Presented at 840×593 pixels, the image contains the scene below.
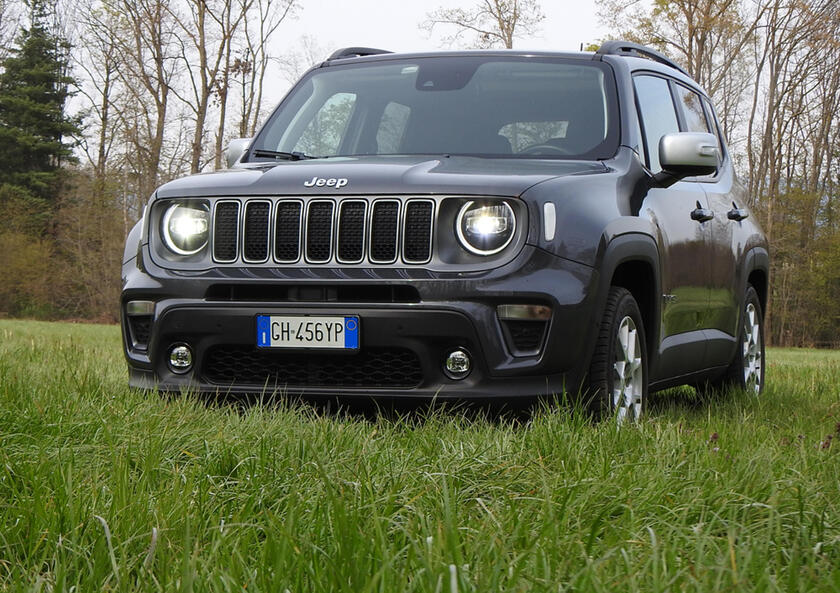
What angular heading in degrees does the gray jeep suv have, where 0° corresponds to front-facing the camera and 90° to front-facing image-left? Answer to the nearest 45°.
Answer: approximately 45°
